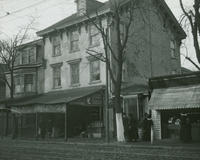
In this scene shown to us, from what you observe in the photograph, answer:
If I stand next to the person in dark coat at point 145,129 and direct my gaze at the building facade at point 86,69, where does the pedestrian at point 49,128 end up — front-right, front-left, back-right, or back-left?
front-left

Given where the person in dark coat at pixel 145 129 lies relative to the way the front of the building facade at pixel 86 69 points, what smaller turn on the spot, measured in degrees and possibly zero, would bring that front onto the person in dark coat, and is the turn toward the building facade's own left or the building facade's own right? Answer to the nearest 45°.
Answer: approximately 90° to the building facade's own left

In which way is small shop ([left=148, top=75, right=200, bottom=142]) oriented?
toward the camera

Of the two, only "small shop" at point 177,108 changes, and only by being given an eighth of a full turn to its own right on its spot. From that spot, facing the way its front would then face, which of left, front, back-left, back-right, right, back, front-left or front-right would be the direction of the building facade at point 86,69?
right

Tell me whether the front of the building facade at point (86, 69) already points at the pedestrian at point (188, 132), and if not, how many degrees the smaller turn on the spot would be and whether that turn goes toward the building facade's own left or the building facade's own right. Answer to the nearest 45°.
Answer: approximately 90° to the building facade's own left

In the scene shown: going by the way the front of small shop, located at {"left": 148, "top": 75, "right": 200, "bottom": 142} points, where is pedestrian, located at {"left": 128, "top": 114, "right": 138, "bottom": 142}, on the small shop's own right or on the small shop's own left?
on the small shop's own right

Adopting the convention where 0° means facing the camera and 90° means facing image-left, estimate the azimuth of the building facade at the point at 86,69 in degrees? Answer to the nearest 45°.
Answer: approximately 45°

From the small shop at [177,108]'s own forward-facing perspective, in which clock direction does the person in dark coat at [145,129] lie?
The person in dark coat is roughly at 3 o'clock from the small shop.

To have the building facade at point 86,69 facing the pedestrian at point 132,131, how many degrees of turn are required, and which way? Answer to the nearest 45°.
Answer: approximately 45° to its left

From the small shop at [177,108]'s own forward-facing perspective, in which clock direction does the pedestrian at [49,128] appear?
The pedestrian is roughly at 4 o'clock from the small shop.
